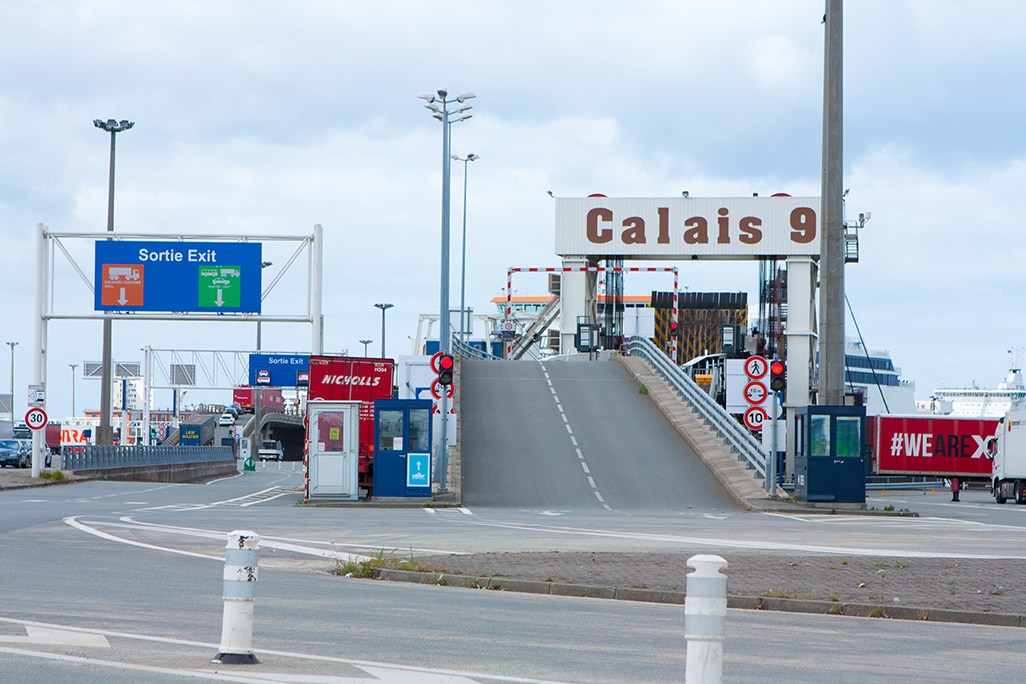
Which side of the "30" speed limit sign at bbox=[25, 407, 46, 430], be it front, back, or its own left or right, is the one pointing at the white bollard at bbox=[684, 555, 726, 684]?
front

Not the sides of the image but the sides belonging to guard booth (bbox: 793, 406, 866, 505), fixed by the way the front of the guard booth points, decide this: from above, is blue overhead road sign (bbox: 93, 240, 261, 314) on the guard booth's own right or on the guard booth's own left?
on the guard booth's own right

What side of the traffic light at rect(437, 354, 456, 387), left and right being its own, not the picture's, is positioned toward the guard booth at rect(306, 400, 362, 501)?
right

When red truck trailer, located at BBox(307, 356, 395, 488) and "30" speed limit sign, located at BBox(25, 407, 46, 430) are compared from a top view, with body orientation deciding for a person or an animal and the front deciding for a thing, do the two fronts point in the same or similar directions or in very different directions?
very different directions

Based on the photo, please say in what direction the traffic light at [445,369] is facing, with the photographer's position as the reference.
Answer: facing the viewer

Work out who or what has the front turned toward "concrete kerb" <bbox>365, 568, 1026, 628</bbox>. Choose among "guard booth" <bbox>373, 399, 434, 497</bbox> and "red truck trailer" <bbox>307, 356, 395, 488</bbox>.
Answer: the guard booth

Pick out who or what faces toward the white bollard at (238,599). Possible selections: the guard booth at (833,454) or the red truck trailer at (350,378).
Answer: the guard booth

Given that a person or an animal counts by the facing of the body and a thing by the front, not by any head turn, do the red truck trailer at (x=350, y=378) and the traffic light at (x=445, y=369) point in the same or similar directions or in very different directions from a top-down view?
very different directions

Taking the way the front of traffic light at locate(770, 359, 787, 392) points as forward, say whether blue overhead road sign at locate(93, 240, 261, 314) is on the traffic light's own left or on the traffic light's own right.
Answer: on the traffic light's own right

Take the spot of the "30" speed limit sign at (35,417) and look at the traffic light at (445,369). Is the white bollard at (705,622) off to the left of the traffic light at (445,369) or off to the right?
right

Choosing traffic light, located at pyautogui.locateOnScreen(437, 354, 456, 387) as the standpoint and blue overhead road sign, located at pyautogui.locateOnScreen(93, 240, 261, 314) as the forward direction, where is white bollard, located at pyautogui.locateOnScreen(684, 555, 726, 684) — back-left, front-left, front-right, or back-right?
back-left

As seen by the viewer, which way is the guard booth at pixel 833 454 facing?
toward the camera
